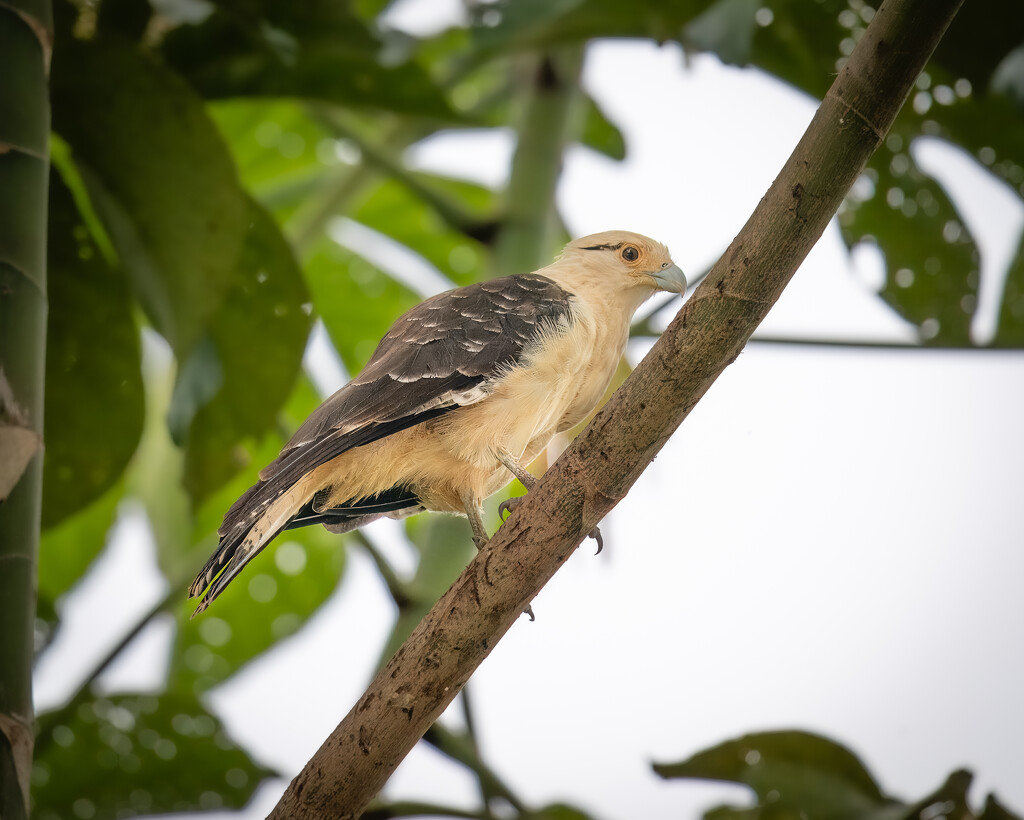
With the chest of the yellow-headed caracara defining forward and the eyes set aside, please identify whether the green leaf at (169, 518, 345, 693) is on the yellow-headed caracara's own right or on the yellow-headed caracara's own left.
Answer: on the yellow-headed caracara's own left

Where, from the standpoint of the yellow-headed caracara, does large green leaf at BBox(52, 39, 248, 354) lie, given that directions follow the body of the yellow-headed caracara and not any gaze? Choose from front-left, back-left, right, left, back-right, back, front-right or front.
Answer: back

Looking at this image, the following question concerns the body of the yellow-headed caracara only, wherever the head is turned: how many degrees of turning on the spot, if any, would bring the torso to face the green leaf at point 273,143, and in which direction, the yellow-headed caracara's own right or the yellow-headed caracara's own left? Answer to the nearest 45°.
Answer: approximately 135° to the yellow-headed caracara's own left

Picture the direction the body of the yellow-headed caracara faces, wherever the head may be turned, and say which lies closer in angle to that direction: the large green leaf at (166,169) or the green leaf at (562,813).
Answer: the green leaf

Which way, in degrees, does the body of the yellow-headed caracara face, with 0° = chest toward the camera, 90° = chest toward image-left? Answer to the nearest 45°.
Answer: approximately 270°
